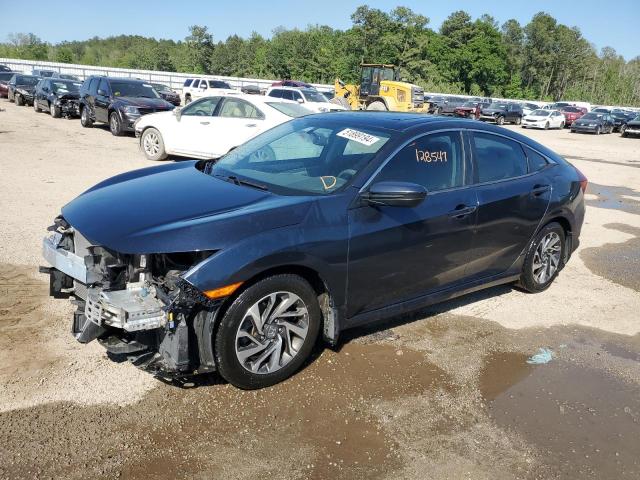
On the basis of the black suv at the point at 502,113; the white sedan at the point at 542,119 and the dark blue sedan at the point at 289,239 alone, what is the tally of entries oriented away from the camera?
0

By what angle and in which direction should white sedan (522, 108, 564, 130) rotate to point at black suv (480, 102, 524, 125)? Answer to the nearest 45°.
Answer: approximately 45° to its right

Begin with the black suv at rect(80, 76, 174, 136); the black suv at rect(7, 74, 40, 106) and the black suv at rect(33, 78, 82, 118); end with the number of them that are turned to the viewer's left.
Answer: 0

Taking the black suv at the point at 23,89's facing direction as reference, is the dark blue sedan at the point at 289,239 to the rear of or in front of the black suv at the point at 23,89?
in front

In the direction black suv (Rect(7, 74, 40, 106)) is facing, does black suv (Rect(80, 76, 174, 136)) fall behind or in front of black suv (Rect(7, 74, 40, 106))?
in front

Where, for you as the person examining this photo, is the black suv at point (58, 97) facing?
facing the viewer and to the right of the viewer

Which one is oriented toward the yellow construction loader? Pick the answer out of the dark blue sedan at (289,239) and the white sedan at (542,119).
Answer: the white sedan
